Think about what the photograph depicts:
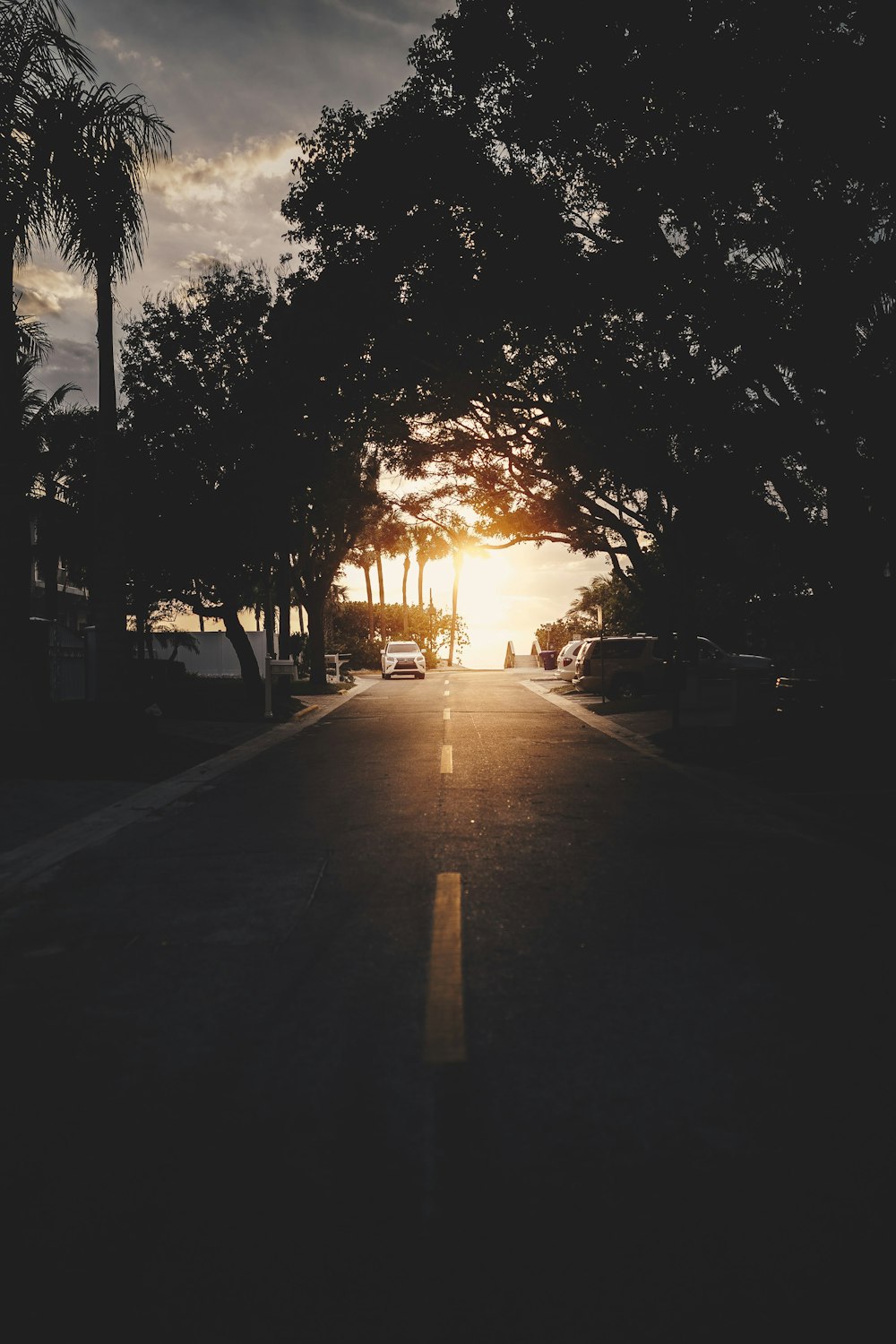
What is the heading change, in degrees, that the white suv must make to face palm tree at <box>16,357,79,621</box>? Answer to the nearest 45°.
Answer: approximately 45° to its right

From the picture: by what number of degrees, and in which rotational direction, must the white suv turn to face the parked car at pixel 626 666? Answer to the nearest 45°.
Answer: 0° — it already faces it

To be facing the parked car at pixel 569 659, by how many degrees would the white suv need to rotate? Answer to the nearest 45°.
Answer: approximately 45° to its left

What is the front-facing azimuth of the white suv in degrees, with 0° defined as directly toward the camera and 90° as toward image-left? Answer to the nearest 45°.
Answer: approximately 0°
